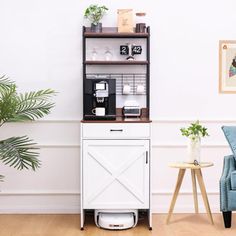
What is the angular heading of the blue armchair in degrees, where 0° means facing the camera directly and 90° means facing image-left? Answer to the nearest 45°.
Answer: approximately 0°

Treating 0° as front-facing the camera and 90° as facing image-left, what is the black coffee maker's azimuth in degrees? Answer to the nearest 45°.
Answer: approximately 0°

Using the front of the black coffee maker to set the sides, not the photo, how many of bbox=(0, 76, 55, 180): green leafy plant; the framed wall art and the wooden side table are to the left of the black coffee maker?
2
